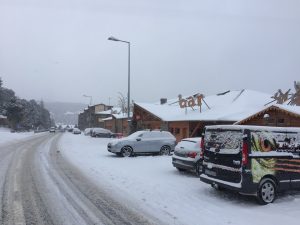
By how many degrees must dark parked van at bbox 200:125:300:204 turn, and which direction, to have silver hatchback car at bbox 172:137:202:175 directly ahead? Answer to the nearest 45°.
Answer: approximately 90° to its left

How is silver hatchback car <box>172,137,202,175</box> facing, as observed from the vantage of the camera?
facing away from the viewer and to the right of the viewer

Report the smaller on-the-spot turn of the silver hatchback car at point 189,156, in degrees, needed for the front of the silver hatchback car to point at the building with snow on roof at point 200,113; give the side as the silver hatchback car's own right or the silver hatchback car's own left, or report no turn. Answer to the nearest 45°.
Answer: approximately 45° to the silver hatchback car's own left

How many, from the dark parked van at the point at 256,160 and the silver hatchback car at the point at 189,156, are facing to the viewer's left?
0

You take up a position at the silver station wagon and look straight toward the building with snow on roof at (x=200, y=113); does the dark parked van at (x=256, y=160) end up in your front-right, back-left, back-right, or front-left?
back-right

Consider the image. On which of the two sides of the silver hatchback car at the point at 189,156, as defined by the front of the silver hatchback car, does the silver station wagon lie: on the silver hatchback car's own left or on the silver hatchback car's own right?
on the silver hatchback car's own left

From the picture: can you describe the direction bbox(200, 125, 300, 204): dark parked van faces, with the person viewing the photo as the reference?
facing away from the viewer and to the right of the viewer

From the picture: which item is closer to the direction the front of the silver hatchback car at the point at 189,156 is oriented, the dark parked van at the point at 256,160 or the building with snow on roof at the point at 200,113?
the building with snow on roof

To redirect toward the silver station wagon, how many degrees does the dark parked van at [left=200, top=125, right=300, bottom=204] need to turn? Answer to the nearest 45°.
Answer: approximately 90° to its left
